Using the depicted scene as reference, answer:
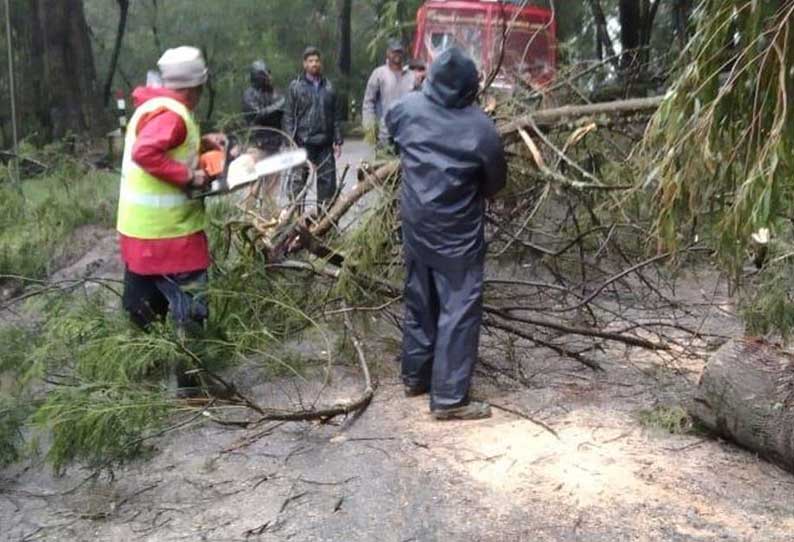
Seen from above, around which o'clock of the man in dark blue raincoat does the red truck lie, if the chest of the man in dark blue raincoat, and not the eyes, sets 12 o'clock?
The red truck is roughly at 11 o'clock from the man in dark blue raincoat.

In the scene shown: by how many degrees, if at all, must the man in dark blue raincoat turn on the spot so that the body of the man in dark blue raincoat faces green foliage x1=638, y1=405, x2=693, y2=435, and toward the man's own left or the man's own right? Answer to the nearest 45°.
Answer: approximately 45° to the man's own right

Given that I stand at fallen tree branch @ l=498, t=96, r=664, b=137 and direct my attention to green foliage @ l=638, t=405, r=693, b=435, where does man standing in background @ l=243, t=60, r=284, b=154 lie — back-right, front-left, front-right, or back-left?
back-right

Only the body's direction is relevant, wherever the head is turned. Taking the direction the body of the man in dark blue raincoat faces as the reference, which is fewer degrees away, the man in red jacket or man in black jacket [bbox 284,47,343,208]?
the man in black jacket

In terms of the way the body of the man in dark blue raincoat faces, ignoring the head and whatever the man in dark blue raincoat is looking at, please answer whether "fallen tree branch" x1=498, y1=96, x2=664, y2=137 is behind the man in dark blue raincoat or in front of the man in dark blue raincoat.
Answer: in front

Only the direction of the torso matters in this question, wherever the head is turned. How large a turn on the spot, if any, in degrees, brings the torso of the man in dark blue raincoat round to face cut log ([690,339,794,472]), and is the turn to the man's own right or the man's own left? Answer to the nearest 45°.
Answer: approximately 90° to the man's own right

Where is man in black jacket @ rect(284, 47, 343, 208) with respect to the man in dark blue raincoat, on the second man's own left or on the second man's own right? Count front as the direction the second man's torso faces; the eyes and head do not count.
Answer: on the second man's own left

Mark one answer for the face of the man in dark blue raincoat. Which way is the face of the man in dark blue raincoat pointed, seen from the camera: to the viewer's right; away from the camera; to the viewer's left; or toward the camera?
away from the camera

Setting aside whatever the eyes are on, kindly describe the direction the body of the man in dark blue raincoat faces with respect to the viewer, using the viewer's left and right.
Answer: facing away from the viewer and to the right of the viewer

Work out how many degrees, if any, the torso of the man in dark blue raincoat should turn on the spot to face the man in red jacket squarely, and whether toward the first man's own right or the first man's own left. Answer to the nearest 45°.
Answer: approximately 135° to the first man's own left

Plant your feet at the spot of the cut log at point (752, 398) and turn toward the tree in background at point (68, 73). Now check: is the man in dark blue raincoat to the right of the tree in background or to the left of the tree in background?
left

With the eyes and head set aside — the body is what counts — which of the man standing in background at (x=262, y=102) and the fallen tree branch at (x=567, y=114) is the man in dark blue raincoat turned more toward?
the fallen tree branch
